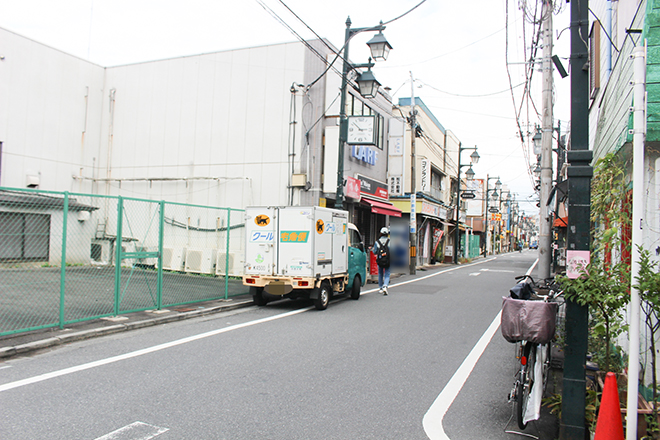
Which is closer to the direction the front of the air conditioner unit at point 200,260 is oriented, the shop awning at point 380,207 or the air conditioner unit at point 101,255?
the air conditioner unit

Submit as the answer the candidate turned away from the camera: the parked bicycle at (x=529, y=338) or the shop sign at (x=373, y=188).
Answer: the parked bicycle

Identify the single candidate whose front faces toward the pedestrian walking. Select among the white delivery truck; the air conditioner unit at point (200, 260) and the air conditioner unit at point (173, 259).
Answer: the white delivery truck

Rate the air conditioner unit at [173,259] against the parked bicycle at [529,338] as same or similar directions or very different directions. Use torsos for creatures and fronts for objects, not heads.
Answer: very different directions

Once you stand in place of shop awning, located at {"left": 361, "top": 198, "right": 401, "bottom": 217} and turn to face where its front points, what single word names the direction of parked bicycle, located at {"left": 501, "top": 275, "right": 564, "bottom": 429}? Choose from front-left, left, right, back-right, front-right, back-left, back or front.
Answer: front-right

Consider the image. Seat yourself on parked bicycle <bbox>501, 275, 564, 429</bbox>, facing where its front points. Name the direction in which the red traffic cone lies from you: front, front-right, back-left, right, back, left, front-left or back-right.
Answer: back-right

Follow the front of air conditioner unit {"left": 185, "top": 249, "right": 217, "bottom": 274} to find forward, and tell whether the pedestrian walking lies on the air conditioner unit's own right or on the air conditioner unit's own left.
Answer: on the air conditioner unit's own left

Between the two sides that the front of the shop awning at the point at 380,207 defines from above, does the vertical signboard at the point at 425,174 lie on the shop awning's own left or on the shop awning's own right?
on the shop awning's own left

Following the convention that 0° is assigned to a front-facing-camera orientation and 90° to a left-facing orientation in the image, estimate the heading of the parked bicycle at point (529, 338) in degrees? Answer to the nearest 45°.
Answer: approximately 180°

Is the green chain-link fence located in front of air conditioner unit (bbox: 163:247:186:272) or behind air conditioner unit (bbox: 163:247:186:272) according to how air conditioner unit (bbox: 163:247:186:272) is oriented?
in front

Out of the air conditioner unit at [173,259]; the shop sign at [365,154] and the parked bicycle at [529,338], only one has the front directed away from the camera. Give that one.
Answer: the parked bicycle

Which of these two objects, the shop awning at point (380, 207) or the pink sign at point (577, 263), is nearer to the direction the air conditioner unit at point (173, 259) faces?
the pink sign

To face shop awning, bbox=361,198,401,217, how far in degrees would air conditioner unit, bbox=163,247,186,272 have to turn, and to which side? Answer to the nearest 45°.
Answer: approximately 135° to its left

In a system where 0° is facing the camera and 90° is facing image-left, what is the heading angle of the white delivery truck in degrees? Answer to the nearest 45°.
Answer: approximately 225°
